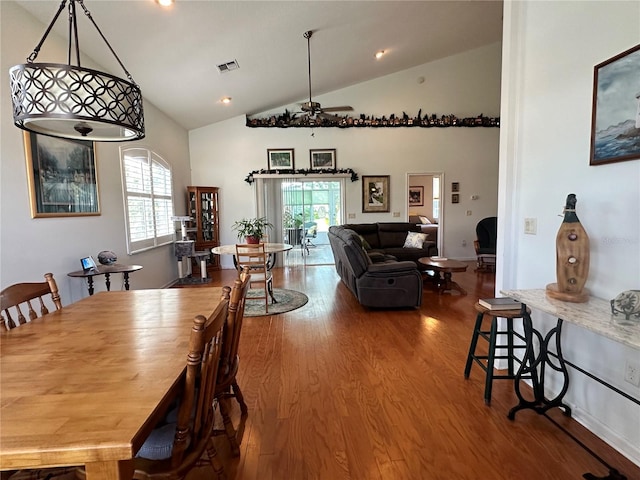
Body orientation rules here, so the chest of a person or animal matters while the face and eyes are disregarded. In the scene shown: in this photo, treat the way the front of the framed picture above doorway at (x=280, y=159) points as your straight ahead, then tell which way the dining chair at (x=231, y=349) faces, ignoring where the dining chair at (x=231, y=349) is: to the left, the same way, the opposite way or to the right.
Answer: to the right

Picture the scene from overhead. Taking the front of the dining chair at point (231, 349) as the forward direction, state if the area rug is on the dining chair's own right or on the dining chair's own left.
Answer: on the dining chair's own right

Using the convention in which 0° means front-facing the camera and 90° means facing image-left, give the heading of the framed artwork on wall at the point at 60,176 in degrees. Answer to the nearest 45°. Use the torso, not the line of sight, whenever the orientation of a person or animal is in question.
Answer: approximately 315°

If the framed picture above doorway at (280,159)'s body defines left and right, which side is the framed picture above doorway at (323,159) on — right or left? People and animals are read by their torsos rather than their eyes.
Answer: on its left

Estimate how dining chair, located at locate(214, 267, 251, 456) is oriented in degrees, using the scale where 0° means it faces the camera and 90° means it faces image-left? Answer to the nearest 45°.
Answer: approximately 90°

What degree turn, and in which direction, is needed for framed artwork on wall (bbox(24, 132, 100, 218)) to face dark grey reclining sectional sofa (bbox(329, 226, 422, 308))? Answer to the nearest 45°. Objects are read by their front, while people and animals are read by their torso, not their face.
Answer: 0° — it already faces it

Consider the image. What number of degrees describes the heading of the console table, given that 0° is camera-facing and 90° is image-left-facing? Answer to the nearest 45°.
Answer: approximately 45°

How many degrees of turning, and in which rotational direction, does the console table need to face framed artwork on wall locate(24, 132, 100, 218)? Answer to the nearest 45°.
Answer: approximately 45° to its right

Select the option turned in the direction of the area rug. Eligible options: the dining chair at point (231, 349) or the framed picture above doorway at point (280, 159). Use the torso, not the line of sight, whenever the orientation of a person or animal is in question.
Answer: the framed picture above doorway

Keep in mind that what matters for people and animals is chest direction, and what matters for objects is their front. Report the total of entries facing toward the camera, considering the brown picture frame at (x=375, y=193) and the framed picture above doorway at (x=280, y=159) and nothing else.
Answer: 2

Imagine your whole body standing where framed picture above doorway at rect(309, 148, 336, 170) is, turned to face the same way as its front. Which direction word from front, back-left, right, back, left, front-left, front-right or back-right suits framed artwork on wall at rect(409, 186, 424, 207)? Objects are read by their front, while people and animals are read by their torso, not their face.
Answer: back-left

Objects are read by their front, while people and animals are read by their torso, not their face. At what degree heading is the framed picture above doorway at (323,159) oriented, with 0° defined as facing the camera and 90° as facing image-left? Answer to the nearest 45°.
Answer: approximately 0°

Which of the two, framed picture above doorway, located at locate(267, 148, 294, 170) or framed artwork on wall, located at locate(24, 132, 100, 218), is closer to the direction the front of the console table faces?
the framed artwork on wall
